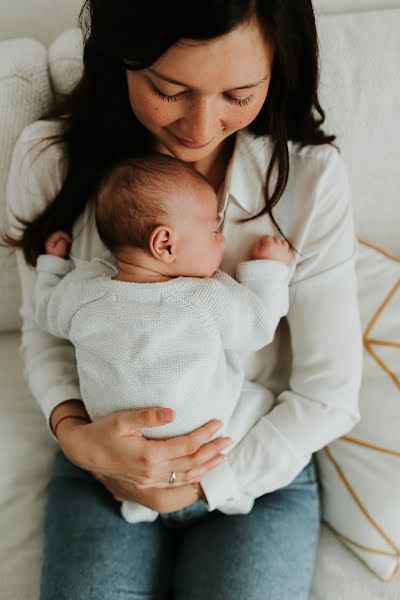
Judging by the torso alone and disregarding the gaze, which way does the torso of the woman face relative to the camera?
toward the camera

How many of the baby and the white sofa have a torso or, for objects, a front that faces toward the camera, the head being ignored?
1

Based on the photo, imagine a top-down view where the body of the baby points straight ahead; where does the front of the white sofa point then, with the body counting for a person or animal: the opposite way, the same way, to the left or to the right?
the opposite way

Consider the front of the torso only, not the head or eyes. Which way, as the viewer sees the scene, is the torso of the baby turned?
away from the camera

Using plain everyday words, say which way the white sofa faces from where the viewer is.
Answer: facing the viewer
